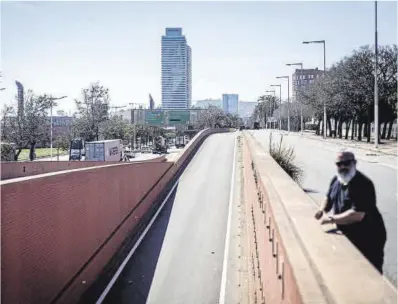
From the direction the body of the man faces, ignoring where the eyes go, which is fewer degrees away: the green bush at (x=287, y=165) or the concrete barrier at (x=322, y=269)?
the concrete barrier

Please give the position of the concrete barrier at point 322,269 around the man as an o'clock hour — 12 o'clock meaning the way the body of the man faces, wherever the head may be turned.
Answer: The concrete barrier is roughly at 11 o'clock from the man.

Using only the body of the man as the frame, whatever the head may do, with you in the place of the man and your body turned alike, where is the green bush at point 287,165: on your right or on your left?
on your right

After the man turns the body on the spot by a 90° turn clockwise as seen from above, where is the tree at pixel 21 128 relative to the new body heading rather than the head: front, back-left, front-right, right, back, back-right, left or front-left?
front

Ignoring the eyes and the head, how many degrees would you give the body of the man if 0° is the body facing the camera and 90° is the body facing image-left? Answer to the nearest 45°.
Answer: approximately 45°
